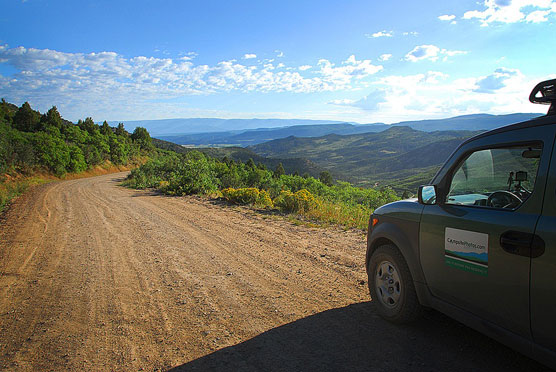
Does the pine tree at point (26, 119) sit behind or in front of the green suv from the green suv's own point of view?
in front

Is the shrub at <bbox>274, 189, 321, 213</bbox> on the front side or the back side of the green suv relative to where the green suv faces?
on the front side

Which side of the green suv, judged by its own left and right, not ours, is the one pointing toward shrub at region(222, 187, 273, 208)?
front

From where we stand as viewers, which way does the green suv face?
facing away from the viewer and to the left of the viewer
